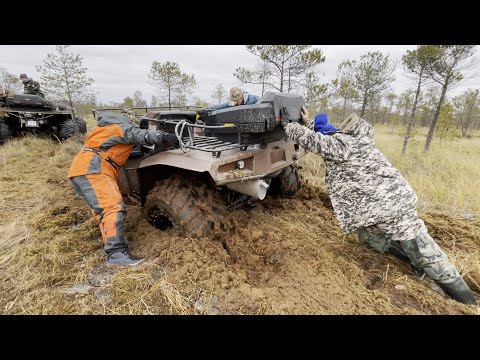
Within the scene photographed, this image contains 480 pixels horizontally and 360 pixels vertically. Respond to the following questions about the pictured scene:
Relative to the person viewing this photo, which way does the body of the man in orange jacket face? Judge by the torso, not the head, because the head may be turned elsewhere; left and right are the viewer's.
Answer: facing to the right of the viewer

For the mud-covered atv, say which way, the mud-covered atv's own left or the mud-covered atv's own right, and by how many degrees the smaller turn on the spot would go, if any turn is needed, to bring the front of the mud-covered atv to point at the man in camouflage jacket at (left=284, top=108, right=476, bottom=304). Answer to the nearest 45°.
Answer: approximately 180°

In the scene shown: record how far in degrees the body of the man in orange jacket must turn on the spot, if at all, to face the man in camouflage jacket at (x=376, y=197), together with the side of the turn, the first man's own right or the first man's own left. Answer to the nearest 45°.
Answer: approximately 45° to the first man's own right

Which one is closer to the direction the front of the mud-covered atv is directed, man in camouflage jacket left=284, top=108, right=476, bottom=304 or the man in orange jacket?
the man in orange jacket

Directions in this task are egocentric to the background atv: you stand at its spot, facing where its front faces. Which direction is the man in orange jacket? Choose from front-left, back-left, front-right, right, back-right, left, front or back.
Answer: back

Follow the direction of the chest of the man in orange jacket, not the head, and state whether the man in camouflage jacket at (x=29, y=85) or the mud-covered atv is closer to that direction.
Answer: the mud-covered atv
